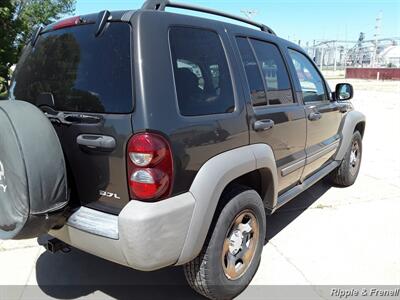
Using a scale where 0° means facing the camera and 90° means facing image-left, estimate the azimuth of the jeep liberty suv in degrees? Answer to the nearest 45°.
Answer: approximately 225°
